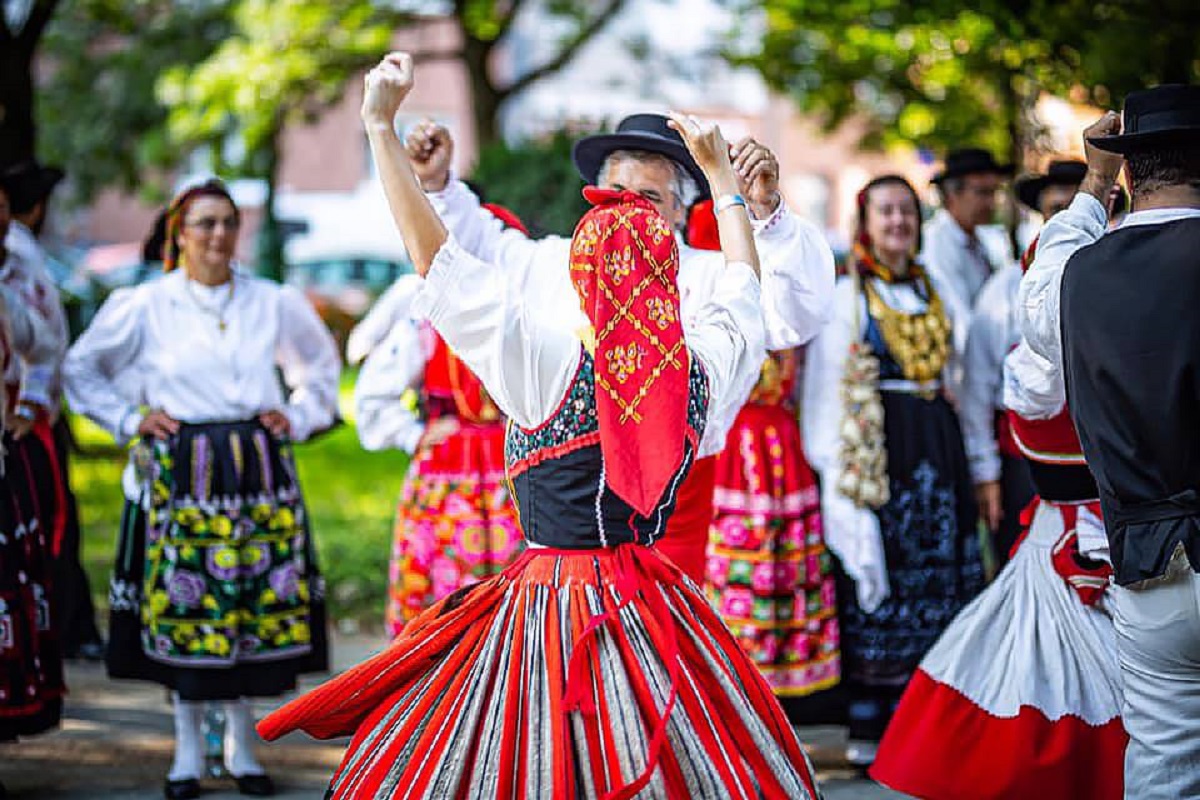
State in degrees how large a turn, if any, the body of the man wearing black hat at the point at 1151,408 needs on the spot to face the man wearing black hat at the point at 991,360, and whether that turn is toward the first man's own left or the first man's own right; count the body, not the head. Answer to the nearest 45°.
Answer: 0° — they already face them

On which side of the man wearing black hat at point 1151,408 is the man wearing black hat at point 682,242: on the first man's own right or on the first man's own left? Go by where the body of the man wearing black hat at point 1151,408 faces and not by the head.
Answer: on the first man's own left

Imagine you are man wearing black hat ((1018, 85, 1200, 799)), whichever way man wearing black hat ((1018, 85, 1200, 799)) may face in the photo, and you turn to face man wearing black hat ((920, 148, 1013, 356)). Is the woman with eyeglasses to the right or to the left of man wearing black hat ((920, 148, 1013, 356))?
left

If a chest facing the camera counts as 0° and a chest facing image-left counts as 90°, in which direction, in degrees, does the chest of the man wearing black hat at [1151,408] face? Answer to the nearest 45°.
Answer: approximately 180°

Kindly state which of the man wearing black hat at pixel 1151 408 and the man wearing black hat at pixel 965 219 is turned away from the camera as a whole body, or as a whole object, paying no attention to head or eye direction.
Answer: the man wearing black hat at pixel 1151 408

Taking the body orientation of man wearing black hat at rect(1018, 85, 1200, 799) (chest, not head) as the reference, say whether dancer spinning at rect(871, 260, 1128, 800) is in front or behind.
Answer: in front

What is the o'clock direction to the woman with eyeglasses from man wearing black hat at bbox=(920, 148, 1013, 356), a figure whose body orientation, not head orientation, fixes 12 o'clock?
The woman with eyeglasses is roughly at 3 o'clock from the man wearing black hat.

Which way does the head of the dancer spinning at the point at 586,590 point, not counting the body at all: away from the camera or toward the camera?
away from the camera

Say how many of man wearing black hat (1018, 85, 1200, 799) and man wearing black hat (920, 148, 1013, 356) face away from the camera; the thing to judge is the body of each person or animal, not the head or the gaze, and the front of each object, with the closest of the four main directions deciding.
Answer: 1

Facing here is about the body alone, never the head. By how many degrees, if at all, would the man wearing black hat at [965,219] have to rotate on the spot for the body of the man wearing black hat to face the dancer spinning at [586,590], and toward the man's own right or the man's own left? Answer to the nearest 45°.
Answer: approximately 45° to the man's own right

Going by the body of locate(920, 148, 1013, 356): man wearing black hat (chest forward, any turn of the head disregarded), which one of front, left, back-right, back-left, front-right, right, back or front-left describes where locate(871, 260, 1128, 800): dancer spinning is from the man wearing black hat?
front-right

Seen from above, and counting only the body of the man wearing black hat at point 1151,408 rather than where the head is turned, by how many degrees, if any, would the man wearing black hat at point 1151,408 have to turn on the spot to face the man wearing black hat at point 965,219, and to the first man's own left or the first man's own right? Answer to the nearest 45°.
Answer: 0° — they already face them

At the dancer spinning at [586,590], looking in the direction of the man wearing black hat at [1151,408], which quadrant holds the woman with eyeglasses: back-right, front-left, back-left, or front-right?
back-left

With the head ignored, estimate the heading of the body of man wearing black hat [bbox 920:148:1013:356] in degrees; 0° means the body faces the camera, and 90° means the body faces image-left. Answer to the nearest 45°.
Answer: approximately 315°
